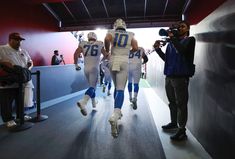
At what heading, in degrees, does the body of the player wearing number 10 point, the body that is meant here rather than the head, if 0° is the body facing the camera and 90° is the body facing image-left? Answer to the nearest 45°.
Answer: approximately 180°

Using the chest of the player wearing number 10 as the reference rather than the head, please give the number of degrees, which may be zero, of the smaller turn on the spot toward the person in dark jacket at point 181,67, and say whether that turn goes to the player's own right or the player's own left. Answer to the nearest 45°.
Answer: approximately 135° to the player's own right
